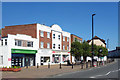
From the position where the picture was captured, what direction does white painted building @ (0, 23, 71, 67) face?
facing the viewer and to the right of the viewer
